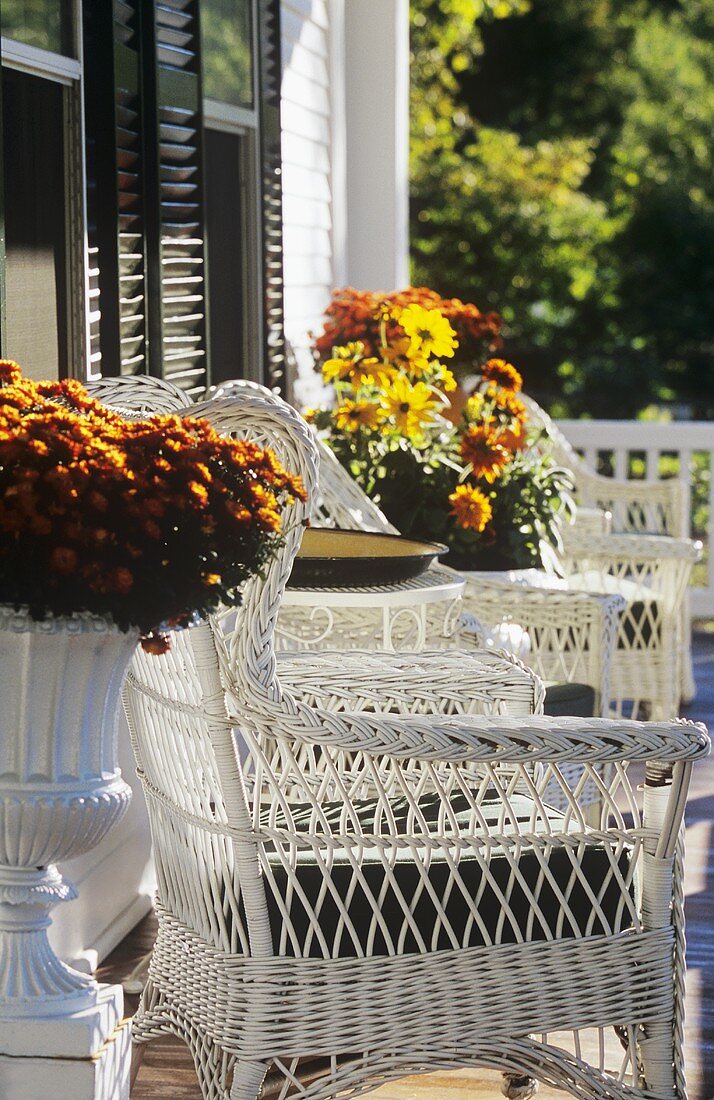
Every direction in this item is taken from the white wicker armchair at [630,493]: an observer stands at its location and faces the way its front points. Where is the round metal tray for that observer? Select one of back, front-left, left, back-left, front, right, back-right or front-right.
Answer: right

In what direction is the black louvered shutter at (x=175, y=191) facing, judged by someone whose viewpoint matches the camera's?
facing the viewer and to the right of the viewer

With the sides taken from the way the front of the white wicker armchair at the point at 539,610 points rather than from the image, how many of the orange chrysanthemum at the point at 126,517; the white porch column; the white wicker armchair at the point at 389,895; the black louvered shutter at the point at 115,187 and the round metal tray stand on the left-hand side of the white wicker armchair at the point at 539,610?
1

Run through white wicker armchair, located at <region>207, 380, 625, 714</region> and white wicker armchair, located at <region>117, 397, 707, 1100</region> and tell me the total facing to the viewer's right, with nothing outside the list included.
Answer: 2

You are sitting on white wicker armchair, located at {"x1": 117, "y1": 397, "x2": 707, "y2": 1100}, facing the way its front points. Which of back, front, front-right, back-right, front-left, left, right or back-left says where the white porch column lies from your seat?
left

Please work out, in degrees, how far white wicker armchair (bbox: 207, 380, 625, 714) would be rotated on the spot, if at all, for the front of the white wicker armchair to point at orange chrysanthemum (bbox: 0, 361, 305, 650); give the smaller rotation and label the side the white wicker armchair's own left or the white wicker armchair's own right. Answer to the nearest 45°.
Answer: approximately 90° to the white wicker armchair's own right

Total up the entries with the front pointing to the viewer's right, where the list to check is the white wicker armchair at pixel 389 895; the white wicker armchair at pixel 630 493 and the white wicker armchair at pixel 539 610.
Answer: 3

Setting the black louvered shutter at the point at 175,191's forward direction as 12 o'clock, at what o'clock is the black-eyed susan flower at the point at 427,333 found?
The black-eyed susan flower is roughly at 9 o'clock from the black louvered shutter.

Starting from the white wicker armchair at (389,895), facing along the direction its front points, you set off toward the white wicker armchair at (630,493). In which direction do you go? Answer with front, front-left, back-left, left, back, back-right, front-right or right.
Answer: left

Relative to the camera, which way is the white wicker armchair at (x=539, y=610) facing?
to the viewer's right

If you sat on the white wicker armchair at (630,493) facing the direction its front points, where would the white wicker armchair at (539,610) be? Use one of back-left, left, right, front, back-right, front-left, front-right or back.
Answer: right

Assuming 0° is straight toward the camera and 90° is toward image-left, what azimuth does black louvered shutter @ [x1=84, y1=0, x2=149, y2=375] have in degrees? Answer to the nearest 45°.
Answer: approximately 315°

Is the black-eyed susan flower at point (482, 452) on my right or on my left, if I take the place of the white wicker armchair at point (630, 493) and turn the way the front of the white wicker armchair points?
on my right

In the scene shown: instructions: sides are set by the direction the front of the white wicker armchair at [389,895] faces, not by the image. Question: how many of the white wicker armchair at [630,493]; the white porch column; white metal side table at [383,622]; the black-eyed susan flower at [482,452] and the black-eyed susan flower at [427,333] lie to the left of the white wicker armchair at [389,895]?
5

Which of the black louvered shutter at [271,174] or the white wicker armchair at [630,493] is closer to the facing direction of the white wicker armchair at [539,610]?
the white wicker armchair

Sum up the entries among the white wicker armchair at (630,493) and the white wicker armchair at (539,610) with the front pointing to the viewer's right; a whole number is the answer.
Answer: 2

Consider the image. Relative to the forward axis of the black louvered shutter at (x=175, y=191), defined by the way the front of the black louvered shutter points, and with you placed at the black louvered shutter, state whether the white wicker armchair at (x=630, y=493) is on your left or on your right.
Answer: on your left
